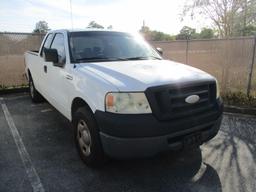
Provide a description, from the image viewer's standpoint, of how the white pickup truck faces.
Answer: facing the viewer and to the right of the viewer

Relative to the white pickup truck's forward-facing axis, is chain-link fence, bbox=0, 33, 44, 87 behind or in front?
behind

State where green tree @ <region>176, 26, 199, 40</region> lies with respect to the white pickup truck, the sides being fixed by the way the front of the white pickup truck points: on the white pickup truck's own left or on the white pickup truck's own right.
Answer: on the white pickup truck's own left

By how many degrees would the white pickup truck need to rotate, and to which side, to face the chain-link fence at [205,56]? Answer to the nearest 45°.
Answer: approximately 90° to its left

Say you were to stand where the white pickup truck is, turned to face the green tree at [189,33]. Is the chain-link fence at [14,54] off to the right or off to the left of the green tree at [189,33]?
left
